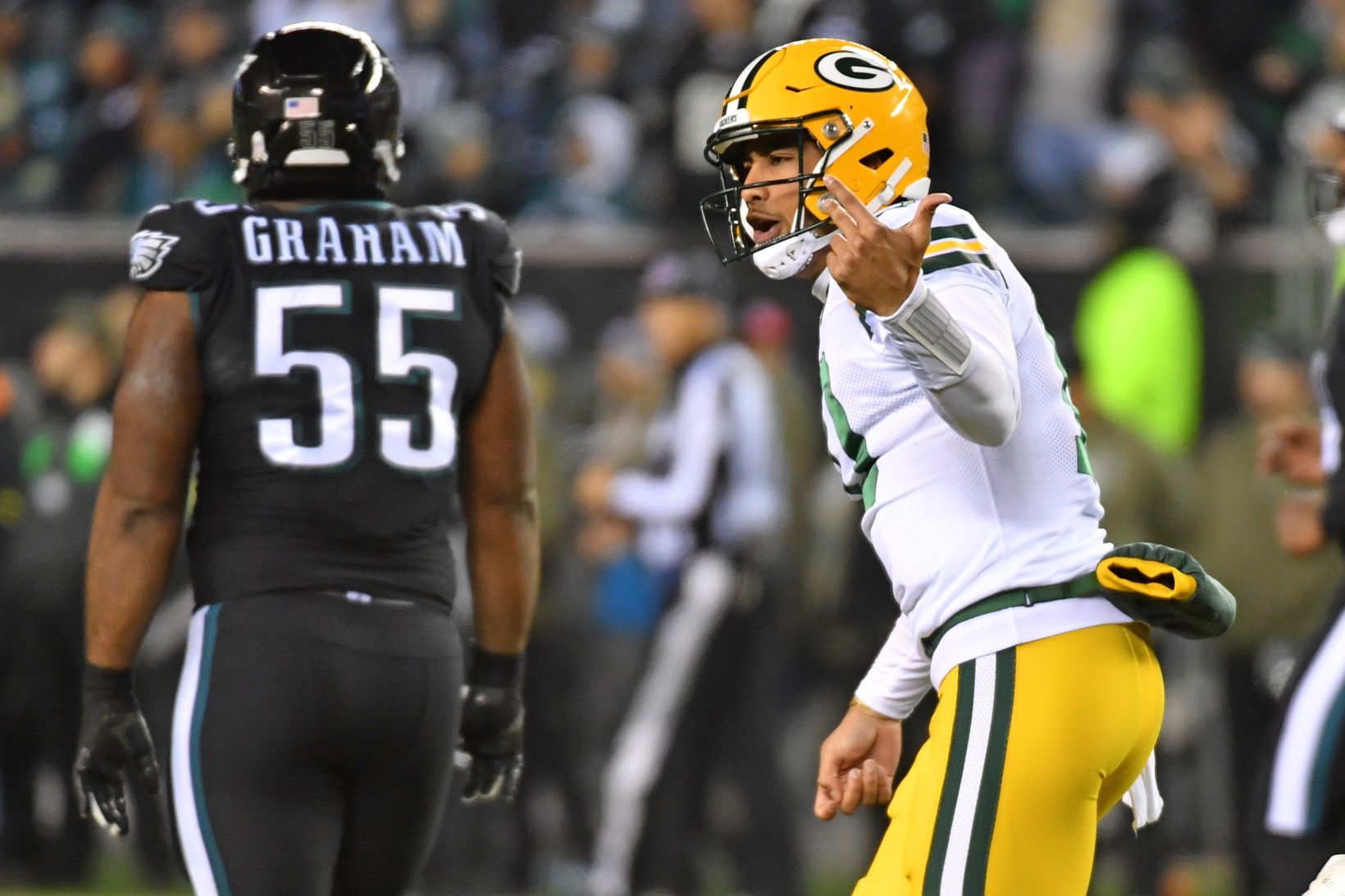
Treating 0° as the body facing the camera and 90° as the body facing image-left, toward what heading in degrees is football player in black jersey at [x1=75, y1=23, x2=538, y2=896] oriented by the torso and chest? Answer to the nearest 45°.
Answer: approximately 180°

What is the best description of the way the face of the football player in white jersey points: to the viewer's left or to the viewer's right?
to the viewer's left

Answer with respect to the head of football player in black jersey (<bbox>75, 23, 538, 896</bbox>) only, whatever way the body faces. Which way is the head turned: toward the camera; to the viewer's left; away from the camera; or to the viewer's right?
away from the camera

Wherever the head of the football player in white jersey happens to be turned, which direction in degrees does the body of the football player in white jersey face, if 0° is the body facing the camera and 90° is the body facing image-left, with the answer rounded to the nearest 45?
approximately 90°

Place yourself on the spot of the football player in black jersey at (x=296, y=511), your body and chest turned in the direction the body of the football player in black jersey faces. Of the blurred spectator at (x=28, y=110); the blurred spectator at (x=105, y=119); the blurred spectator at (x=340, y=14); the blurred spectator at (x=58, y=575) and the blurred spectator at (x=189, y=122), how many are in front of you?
5

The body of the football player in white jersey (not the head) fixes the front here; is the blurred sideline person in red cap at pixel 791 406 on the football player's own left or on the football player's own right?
on the football player's own right

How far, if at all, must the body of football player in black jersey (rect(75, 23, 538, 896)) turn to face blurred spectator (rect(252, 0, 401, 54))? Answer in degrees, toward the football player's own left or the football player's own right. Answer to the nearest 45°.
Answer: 0° — they already face them

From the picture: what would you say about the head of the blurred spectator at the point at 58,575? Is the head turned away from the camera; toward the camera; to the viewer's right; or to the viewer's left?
toward the camera

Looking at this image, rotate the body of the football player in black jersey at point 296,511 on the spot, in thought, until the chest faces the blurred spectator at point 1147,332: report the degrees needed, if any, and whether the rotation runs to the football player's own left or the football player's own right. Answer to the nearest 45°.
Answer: approximately 45° to the football player's own right

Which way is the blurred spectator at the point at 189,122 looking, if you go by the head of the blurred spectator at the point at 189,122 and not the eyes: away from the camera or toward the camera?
toward the camera

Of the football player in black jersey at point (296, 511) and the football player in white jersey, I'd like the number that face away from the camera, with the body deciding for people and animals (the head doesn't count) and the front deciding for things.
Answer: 1

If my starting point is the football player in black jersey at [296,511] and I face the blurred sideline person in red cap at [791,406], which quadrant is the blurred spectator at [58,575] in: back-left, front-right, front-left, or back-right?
front-left

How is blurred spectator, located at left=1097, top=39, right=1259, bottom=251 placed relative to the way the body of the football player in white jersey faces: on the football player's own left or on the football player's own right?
on the football player's own right

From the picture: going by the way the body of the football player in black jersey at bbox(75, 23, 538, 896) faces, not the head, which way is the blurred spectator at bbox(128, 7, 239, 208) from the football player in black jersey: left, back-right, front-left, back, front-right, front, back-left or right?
front

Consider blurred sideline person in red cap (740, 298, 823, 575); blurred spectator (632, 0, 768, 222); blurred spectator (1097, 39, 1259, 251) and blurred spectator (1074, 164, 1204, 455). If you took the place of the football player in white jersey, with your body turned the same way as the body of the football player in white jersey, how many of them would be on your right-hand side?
4
